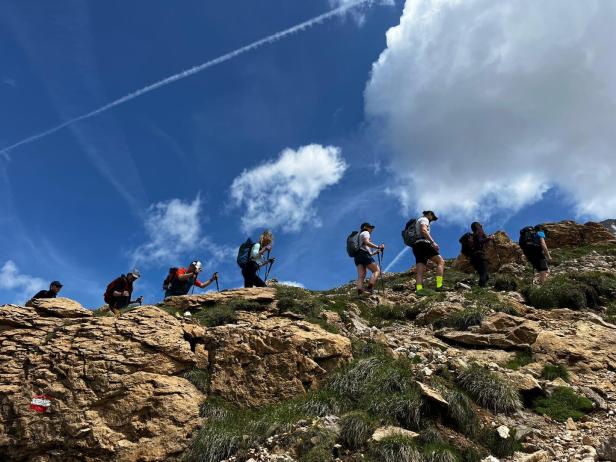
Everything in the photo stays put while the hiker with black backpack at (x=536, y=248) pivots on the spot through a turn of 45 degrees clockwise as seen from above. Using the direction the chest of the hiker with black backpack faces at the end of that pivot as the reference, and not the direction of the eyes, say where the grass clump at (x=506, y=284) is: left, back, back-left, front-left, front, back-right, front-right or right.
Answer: back

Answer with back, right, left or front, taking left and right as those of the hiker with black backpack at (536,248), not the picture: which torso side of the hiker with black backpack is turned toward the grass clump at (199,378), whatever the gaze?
back

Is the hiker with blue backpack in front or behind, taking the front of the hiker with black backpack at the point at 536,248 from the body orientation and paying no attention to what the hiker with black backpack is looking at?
behind

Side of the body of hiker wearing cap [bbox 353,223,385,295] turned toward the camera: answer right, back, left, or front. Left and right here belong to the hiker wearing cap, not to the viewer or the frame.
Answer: right

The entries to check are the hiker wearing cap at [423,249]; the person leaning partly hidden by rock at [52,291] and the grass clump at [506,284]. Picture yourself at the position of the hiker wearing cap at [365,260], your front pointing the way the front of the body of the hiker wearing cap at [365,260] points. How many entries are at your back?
1

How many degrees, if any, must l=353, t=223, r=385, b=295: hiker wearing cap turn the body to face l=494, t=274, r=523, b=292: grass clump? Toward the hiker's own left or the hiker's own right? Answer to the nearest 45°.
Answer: approximately 45° to the hiker's own left

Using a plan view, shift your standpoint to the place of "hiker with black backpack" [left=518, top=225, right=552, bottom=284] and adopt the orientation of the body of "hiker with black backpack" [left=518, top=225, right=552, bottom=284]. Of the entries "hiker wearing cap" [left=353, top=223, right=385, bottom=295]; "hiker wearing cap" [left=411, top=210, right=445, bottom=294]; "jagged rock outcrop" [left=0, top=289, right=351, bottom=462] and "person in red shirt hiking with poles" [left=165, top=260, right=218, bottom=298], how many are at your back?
4

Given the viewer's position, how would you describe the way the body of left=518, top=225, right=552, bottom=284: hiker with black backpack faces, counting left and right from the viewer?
facing away from the viewer and to the right of the viewer

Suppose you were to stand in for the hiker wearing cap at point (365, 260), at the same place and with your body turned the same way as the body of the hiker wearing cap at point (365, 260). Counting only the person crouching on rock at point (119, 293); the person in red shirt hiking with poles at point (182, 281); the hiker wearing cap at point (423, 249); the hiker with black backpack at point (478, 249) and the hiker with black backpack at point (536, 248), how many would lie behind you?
2

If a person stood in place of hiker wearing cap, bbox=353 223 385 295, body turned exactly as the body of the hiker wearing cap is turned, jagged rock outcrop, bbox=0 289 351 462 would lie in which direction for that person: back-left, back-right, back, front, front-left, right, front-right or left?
back-right
